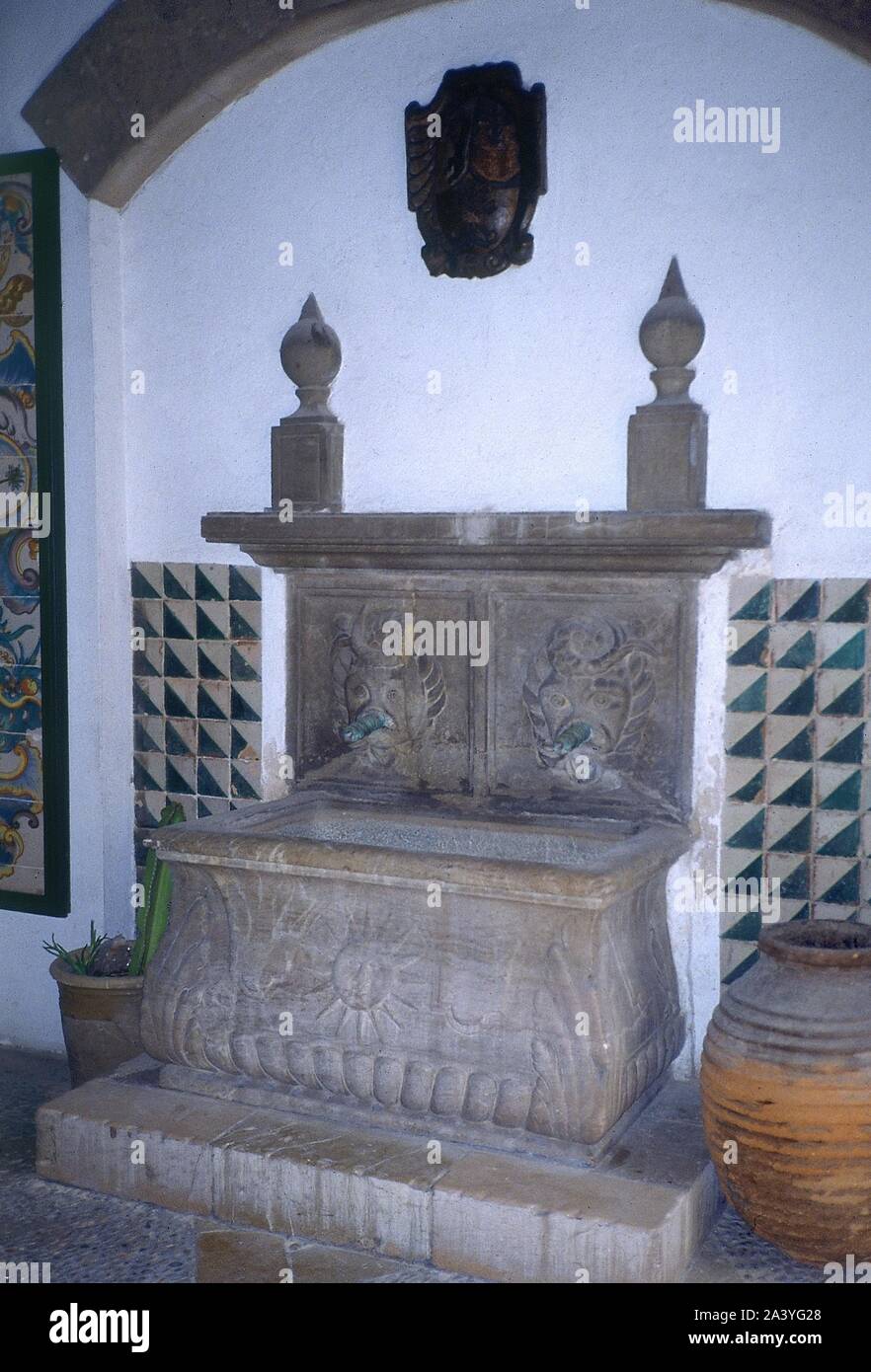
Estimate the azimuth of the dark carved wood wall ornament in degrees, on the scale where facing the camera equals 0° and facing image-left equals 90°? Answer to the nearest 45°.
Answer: approximately 0°
